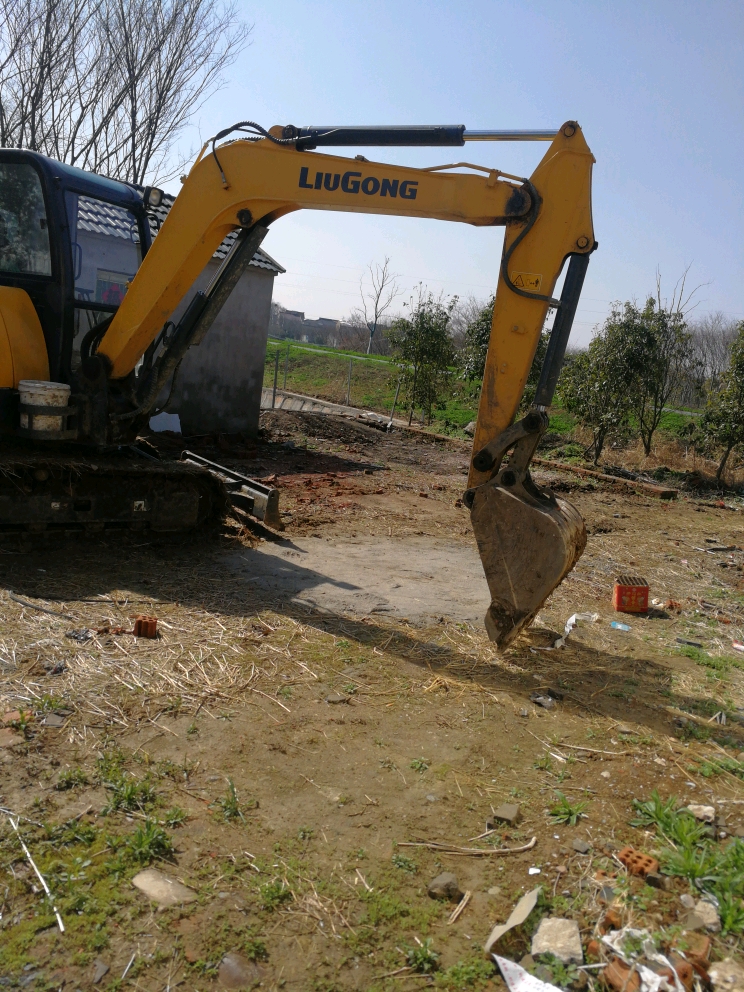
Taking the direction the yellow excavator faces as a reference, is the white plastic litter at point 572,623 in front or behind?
in front

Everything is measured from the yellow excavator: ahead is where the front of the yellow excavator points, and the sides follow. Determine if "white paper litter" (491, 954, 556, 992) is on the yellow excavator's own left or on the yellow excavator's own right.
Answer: on the yellow excavator's own right

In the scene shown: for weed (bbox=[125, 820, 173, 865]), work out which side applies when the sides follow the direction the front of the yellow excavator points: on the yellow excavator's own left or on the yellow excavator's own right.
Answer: on the yellow excavator's own right

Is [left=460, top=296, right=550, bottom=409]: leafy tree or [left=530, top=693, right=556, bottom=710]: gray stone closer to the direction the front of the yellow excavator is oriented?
the gray stone

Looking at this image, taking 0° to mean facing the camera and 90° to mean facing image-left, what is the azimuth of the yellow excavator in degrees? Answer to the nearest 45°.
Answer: approximately 270°

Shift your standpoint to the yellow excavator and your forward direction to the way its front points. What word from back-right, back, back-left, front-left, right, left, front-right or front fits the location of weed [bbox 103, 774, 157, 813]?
right

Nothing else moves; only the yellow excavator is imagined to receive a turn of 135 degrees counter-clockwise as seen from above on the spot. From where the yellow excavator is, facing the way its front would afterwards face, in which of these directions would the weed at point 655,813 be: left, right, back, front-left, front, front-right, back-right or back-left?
back

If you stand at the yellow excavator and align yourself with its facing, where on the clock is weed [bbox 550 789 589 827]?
The weed is roughly at 2 o'clock from the yellow excavator.

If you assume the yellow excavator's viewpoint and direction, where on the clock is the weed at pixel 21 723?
The weed is roughly at 3 o'clock from the yellow excavator.

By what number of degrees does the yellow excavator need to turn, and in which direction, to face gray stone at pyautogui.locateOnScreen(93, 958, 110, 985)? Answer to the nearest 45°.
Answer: approximately 90° to its right

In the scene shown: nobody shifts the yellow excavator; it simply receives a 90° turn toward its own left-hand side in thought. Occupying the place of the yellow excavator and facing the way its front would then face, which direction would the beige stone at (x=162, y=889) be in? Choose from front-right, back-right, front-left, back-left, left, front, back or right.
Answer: back

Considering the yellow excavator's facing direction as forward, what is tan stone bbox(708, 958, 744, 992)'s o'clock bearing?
The tan stone is roughly at 2 o'clock from the yellow excavator.

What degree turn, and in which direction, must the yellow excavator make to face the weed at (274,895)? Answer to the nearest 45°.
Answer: approximately 90° to its right

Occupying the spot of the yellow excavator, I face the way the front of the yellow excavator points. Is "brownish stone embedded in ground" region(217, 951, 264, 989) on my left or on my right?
on my right

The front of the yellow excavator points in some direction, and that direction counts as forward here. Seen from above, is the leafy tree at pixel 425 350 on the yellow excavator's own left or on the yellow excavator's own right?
on the yellow excavator's own left

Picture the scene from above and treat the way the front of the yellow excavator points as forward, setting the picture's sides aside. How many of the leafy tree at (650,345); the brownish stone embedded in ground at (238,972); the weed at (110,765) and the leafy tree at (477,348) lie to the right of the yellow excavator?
2
